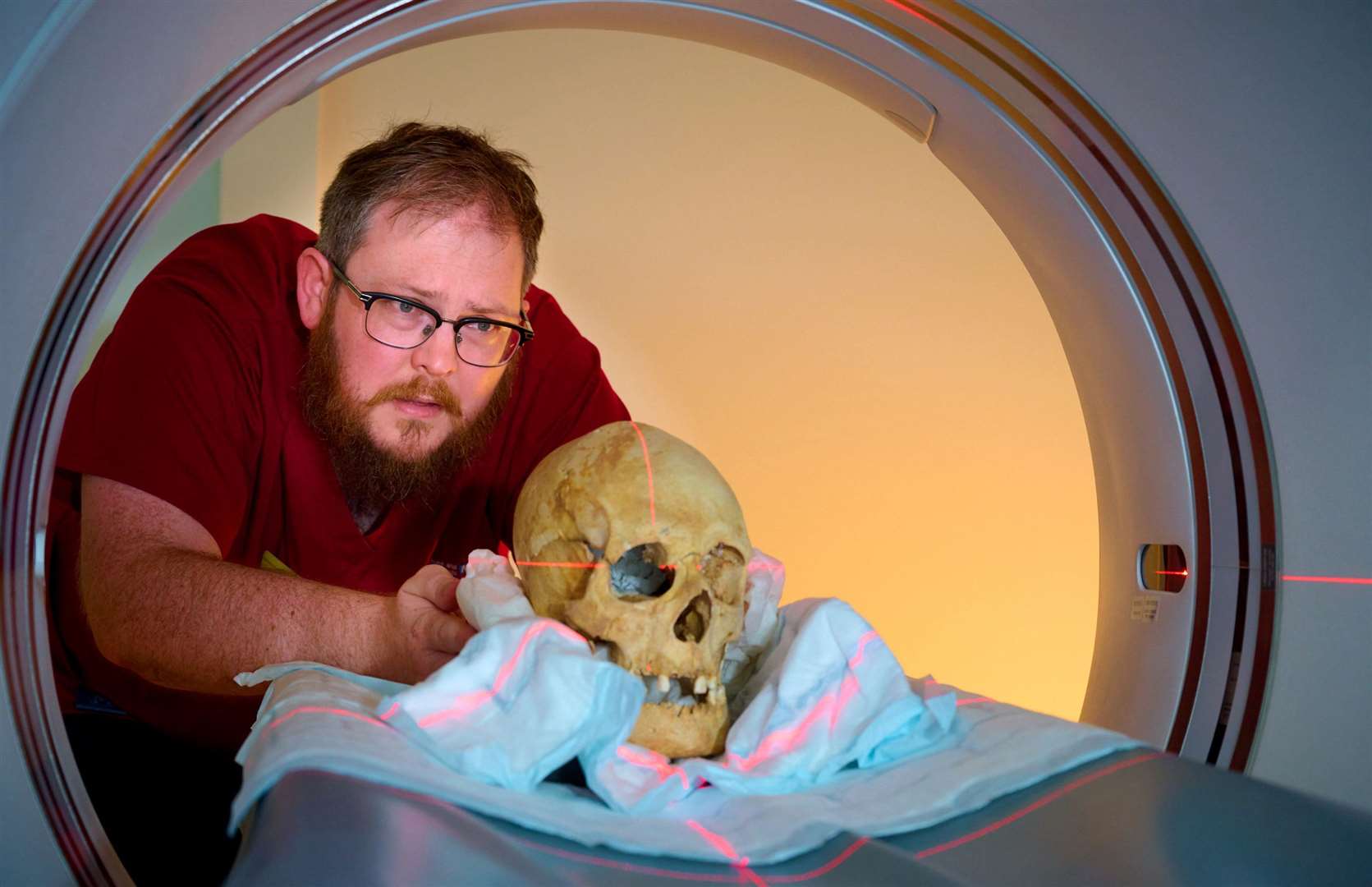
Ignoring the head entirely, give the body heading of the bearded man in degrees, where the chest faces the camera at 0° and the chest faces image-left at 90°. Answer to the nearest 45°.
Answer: approximately 315°

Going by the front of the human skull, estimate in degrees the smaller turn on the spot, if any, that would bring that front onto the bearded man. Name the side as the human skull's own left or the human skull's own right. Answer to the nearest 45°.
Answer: approximately 180°

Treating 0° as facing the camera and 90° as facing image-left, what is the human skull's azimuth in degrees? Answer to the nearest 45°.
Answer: approximately 315°

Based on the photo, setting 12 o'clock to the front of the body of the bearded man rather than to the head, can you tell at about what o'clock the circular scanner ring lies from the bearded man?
The circular scanner ring is roughly at 12 o'clock from the bearded man.

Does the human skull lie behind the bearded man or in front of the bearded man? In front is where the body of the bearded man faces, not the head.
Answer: in front

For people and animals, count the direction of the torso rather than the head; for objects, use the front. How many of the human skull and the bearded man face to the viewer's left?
0

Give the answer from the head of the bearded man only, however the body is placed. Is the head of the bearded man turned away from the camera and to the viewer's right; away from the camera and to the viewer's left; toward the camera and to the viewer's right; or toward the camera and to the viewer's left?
toward the camera and to the viewer's right
